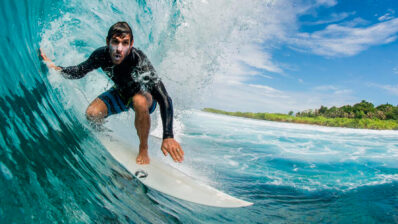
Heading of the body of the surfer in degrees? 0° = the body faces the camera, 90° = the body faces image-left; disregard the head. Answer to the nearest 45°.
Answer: approximately 0°
